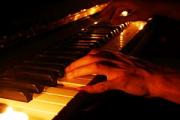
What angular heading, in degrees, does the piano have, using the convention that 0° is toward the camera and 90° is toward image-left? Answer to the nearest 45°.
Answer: approximately 315°
